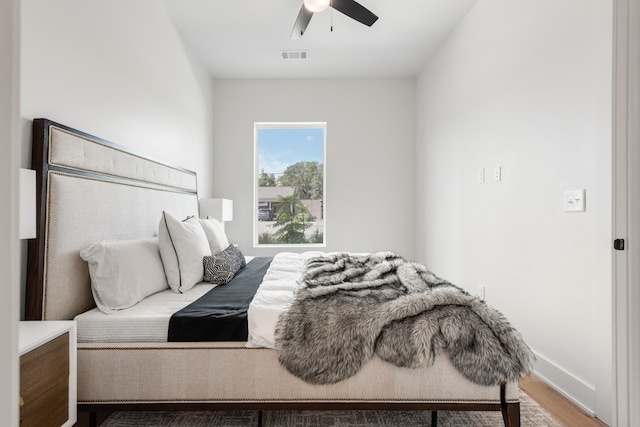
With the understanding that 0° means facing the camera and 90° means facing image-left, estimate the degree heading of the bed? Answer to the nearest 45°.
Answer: approximately 270°

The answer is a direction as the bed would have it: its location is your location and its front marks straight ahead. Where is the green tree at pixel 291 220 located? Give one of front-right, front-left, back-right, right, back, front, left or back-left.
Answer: left

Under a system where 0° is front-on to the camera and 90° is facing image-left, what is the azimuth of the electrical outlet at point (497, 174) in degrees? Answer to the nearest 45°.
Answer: approximately 45°

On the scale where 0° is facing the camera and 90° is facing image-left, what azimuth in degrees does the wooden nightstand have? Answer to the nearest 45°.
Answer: approximately 315°

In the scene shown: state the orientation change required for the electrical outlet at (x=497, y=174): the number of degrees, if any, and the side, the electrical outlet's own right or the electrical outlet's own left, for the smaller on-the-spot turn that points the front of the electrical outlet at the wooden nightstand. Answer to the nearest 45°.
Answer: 0° — it already faces it

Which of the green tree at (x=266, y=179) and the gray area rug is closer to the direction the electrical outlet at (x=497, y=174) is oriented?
the gray area rug

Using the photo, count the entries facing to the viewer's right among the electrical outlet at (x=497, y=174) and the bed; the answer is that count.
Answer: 1

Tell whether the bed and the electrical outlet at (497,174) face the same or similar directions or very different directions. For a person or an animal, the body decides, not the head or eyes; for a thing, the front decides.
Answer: very different directions

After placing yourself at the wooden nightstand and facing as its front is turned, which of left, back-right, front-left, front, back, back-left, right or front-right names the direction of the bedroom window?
left

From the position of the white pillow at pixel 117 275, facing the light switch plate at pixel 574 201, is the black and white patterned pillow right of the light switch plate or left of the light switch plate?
left
